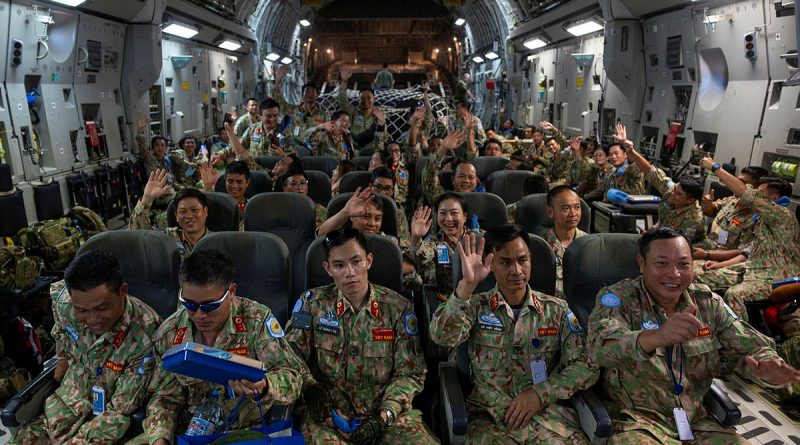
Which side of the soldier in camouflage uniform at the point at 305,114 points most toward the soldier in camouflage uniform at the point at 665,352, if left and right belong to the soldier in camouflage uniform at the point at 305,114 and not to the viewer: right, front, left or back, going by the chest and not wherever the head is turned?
front

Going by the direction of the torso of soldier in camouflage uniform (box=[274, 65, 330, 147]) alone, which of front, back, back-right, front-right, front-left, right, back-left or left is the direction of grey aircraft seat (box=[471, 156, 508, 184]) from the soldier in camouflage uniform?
front-left

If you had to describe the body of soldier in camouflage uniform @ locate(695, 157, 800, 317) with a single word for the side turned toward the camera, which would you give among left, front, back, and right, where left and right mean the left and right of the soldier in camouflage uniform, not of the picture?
left

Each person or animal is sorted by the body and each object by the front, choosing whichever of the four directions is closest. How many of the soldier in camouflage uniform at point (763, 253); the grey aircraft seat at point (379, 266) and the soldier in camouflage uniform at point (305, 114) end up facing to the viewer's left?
1

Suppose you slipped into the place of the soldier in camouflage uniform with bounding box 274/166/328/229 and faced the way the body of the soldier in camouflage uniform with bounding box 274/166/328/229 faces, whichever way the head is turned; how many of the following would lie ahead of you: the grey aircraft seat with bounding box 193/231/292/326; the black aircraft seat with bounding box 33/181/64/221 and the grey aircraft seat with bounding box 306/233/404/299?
2

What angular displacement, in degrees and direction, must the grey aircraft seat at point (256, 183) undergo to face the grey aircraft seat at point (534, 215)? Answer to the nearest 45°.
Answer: approximately 45° to its left

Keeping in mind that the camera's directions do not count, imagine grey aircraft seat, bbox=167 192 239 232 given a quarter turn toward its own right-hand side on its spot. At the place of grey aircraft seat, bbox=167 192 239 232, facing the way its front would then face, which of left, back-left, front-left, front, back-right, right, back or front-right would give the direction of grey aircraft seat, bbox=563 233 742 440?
back-left

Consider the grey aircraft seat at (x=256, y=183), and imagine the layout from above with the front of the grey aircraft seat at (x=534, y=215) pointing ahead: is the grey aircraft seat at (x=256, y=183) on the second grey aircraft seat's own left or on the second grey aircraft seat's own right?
on the second grey aircraft seat's own right
